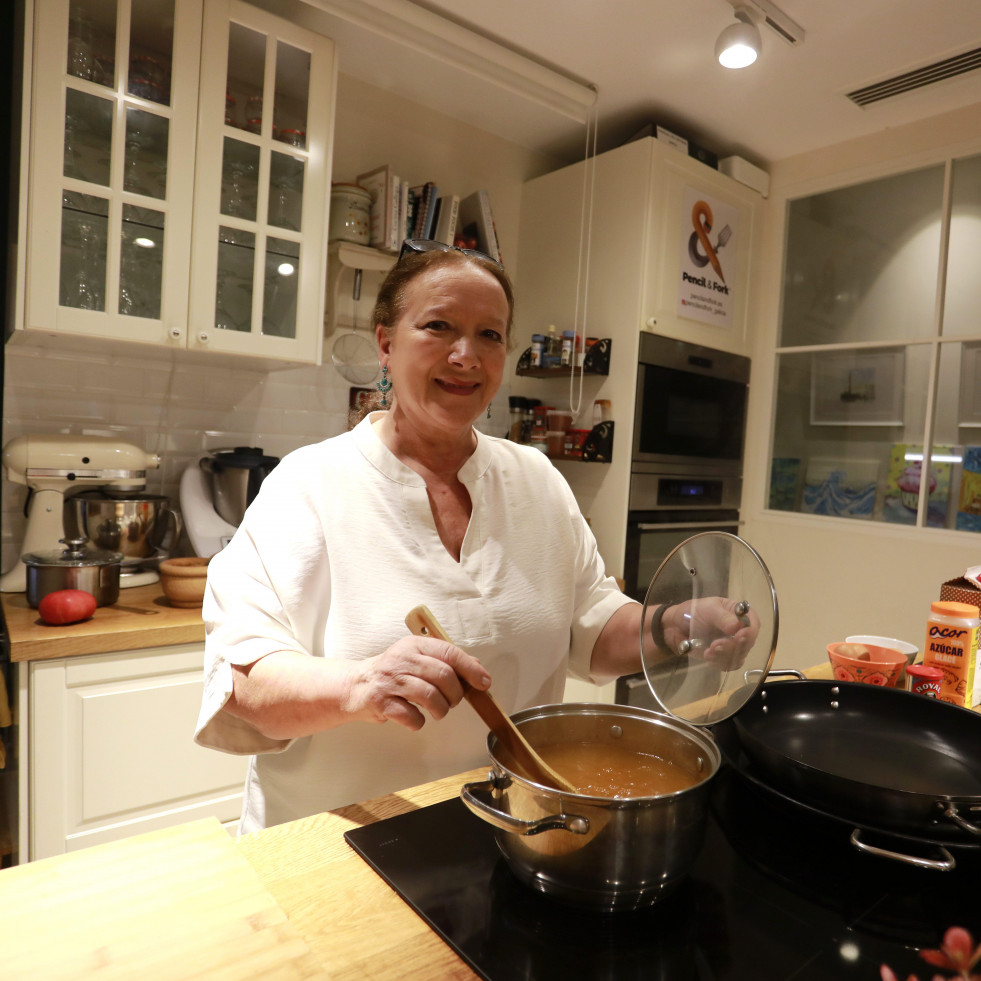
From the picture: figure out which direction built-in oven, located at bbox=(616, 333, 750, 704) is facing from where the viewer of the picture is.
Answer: facing the viewer and to the right of the viewer

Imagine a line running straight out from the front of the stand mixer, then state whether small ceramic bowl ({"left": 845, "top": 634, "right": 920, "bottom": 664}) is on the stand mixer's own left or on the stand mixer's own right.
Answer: on the stand mixer's own right

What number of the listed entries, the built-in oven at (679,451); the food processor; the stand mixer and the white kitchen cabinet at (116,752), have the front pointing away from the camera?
0

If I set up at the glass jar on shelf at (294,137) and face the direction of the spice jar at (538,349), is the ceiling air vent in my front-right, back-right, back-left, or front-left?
front-right

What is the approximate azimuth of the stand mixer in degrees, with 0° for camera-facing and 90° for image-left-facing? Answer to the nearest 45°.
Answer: approximately 270°

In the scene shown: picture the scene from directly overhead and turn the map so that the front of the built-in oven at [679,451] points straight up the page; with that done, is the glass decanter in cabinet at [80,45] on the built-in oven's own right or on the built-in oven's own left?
on the built-in oven's own right

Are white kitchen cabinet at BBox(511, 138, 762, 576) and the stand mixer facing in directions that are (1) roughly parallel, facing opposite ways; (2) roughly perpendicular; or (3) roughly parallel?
roughly perpendicular

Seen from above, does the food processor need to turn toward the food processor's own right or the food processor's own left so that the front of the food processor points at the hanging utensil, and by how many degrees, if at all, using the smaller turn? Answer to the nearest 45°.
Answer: approximately 90° to the food processor's own left

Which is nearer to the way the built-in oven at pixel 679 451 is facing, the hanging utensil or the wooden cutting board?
the wooden cutting board

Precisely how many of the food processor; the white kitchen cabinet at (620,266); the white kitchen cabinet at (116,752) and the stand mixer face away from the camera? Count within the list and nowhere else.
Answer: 0

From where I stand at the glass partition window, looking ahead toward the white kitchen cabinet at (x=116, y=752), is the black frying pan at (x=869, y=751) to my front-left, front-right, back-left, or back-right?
front-left

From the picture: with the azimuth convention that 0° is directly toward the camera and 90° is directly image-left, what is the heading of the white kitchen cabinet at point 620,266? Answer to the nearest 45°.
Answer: approximately 315°

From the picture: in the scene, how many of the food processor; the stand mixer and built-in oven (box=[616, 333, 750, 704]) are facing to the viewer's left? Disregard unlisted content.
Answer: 0

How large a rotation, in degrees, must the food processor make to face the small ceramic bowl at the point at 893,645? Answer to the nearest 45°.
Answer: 0° — it already faces it

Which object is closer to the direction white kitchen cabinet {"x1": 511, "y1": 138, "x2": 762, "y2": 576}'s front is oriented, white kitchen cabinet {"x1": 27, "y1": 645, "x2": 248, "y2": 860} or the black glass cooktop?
the black glass cooktop

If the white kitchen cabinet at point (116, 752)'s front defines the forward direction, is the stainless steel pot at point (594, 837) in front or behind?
in front

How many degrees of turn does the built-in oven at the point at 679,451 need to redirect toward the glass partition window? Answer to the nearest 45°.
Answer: approximately 45° to its left
